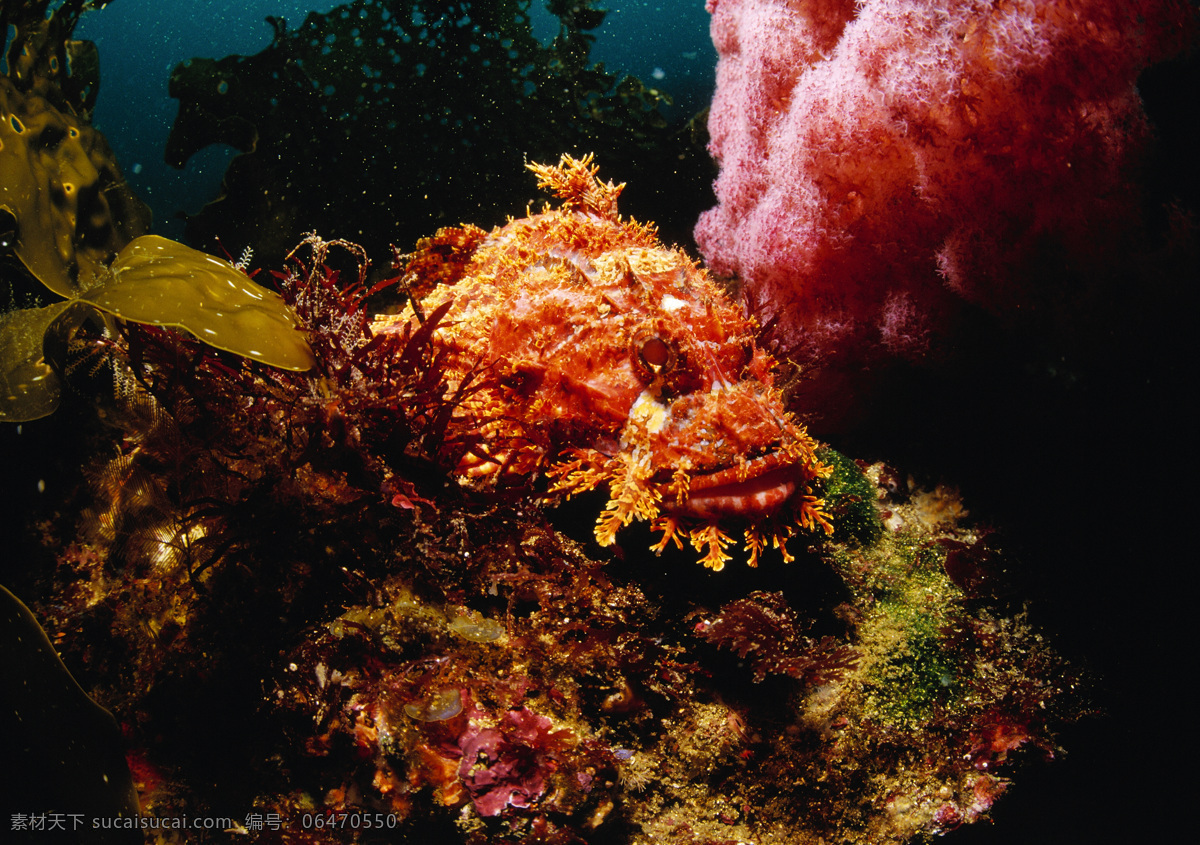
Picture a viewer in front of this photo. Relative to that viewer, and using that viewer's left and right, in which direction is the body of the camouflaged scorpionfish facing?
facing the viewer and to the right of the viewer

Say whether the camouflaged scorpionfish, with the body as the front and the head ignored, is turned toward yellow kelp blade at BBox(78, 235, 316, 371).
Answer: no

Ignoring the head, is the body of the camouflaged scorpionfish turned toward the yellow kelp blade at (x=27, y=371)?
no
